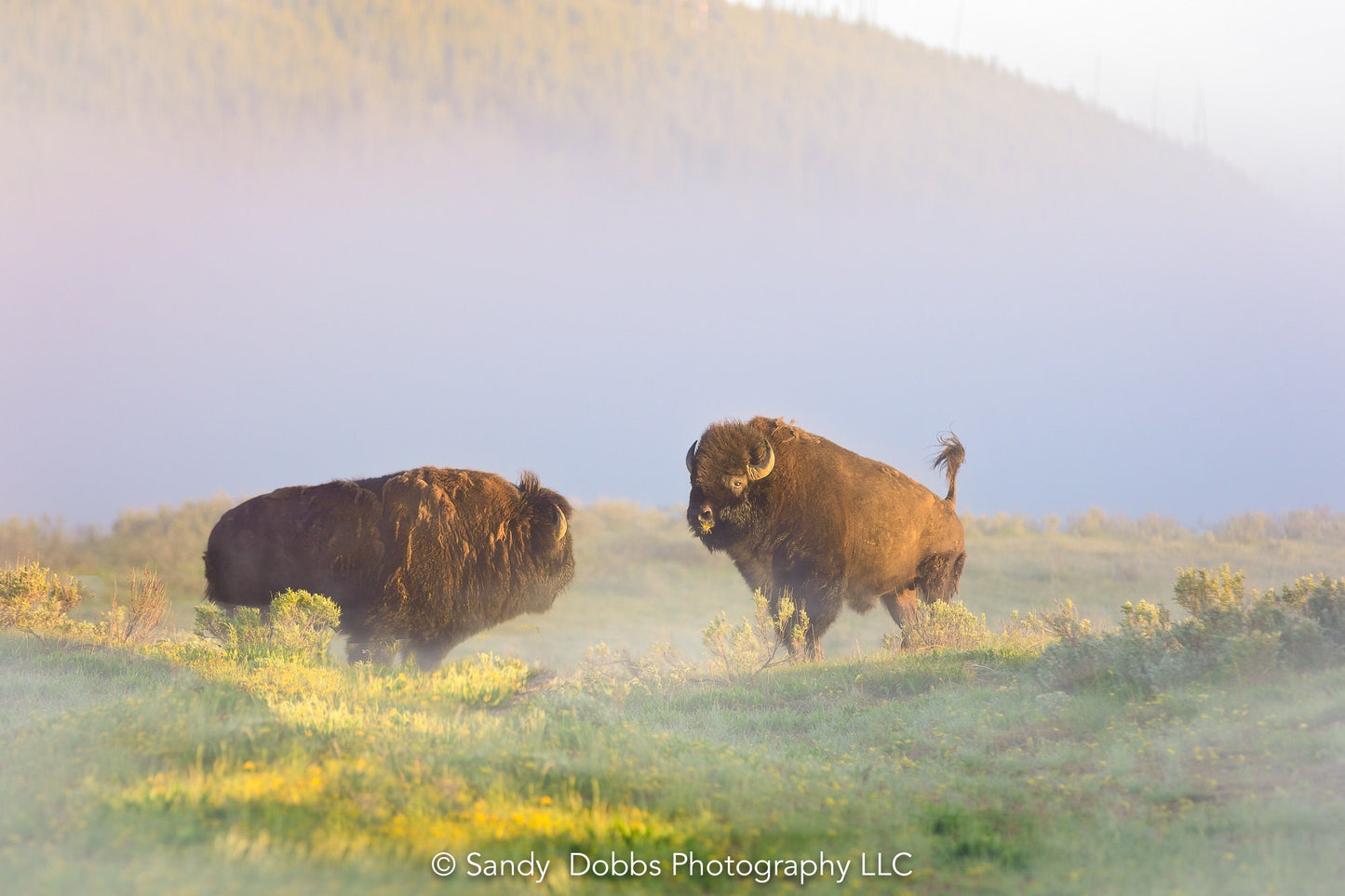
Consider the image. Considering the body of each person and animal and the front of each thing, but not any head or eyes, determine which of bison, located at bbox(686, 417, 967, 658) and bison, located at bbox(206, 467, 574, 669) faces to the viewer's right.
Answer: bison, located at bbox(206, 467, 574, 669)

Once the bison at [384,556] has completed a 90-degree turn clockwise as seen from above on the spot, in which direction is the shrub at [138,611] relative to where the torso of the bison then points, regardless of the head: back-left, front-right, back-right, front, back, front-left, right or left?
back-right

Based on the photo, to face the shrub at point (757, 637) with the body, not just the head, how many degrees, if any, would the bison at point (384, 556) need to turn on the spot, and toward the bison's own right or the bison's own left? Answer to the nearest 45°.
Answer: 0° — it already faces it

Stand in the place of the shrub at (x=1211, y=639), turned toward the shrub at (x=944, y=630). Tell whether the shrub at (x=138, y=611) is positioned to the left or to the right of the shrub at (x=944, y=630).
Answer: left

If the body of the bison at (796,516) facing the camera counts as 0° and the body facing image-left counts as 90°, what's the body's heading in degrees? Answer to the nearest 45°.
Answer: approximately 45°

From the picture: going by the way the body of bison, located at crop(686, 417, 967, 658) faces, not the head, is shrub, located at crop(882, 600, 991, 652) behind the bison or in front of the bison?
behind

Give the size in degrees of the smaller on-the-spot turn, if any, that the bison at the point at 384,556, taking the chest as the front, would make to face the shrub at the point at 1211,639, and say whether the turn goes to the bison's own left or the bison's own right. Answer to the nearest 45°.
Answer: approximately 45° to the bison's own right

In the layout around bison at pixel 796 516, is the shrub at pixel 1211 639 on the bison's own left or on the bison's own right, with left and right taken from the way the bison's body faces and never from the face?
on the bison's own left

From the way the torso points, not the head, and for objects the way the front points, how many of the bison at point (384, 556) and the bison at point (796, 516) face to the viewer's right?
1

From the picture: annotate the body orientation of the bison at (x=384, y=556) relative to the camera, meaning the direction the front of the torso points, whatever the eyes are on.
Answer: to the viewer's right

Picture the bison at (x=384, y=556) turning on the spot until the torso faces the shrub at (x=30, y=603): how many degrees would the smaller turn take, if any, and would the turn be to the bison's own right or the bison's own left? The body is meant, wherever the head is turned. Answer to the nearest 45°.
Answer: approximately 135° to the bison's own left
